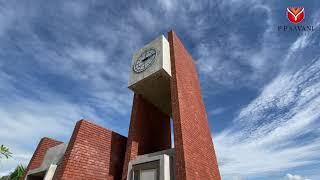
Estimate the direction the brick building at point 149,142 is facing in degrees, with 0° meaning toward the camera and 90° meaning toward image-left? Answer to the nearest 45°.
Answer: approximately 45°

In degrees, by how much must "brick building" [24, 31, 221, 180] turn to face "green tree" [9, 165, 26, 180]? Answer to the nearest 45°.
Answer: approximately 90° to its right
